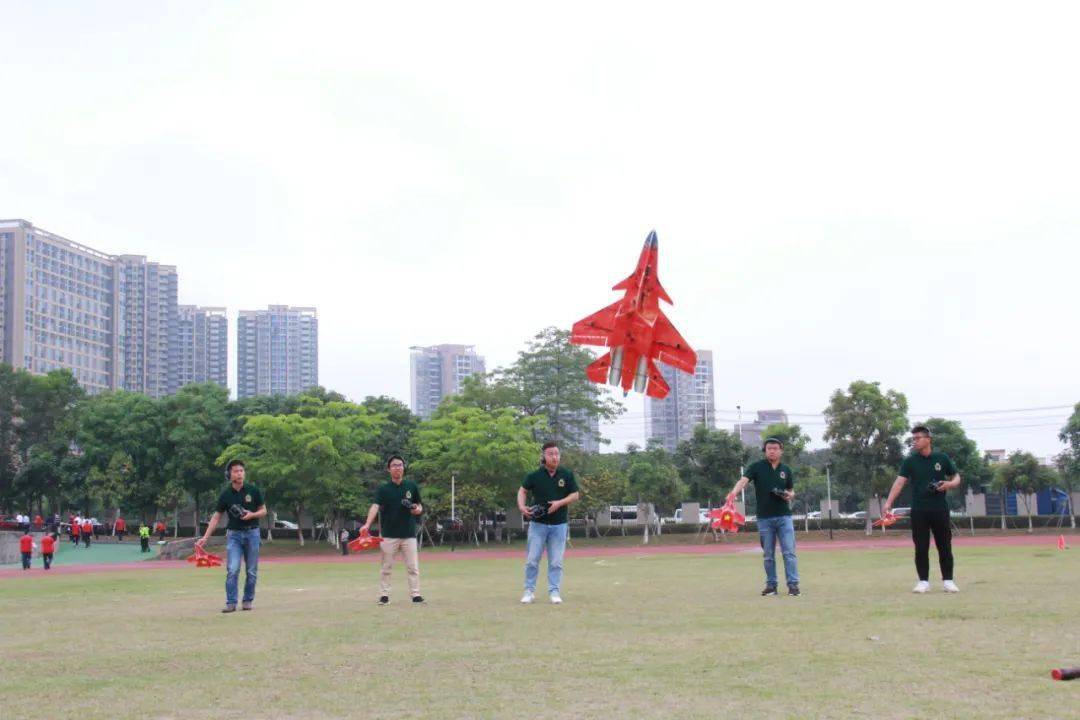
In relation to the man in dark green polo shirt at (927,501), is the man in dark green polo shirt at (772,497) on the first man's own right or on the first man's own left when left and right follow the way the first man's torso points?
on the first man's own right

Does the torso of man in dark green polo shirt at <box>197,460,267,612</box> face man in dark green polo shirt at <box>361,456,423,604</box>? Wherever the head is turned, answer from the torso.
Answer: no

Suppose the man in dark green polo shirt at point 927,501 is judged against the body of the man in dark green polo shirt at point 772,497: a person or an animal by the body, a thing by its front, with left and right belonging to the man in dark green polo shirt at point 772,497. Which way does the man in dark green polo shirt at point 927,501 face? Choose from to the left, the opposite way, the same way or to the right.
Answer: the same way

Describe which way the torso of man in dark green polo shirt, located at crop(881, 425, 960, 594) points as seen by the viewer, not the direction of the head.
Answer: toward the camera

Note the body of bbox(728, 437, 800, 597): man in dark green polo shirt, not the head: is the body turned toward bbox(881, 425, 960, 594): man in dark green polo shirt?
no

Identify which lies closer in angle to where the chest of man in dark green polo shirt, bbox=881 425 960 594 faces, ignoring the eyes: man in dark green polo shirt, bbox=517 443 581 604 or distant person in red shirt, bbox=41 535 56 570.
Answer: the man in dark green polo shirt

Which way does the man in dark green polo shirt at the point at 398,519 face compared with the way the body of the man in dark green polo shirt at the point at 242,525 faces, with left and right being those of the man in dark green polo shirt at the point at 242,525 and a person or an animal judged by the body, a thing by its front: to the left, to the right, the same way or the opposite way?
the same way

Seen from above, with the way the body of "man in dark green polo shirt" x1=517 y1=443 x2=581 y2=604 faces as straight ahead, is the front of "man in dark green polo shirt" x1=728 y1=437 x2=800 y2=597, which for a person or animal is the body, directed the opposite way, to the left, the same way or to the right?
the same way

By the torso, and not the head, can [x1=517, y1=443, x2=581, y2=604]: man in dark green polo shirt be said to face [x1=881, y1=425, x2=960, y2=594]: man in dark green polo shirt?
no

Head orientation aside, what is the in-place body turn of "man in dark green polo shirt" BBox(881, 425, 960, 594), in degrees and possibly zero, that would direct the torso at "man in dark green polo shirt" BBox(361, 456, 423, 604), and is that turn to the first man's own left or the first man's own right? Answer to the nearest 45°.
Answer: approximately 90° to the first man's own right

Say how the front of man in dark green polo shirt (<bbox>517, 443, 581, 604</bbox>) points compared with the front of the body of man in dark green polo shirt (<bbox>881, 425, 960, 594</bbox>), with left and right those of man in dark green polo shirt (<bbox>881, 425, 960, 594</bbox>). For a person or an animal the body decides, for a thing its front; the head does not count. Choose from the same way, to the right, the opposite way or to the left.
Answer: the same way

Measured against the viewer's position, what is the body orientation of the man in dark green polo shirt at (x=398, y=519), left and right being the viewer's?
facing the viewer

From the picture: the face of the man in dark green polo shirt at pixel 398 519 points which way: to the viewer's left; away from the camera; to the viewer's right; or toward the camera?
toward the camera
